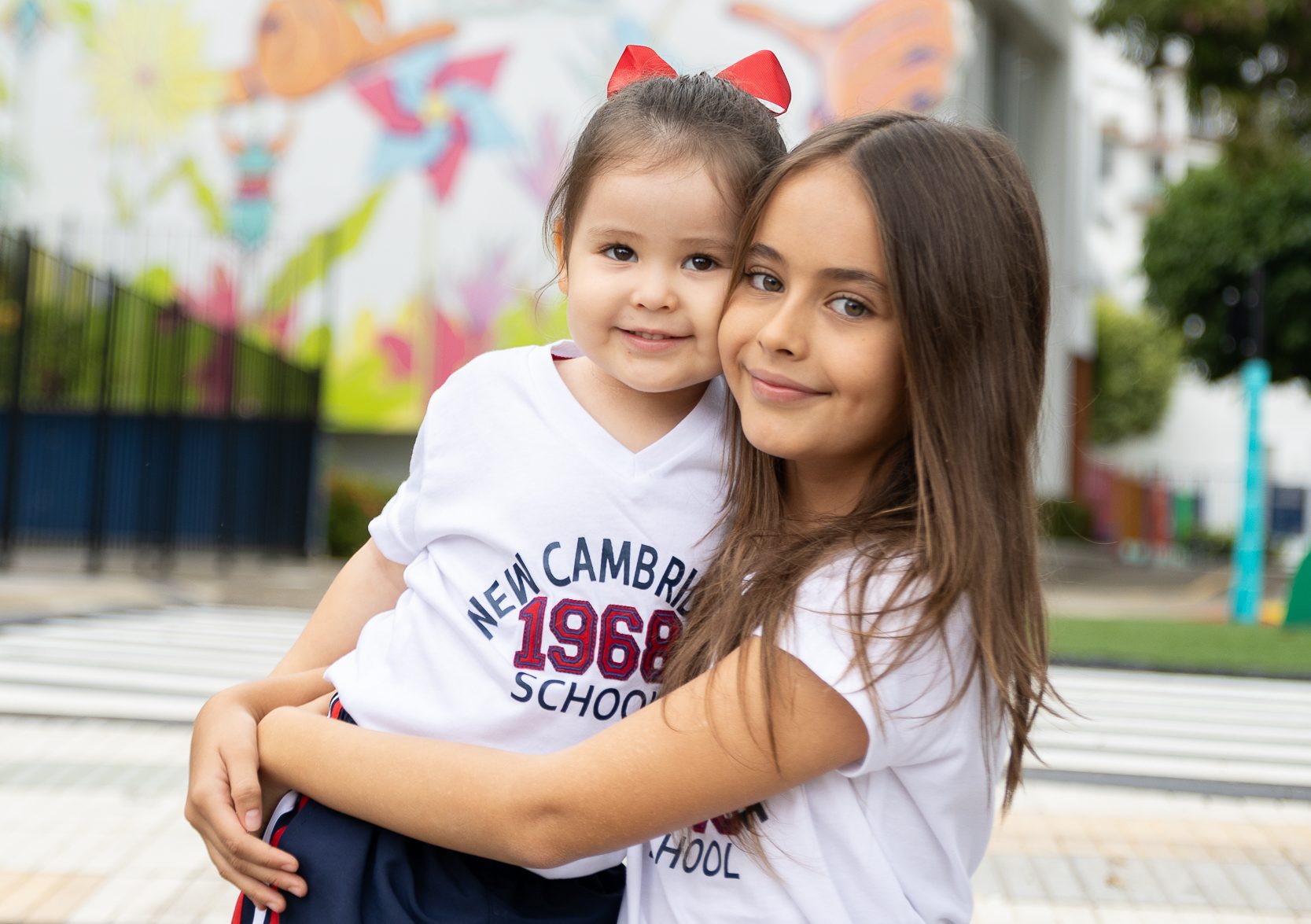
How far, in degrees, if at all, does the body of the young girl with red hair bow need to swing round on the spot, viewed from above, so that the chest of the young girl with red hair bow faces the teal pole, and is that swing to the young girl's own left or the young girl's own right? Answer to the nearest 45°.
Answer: approximately 135° to the young girl's own left

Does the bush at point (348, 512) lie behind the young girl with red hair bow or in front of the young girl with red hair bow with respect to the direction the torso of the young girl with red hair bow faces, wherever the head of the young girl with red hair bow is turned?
behind

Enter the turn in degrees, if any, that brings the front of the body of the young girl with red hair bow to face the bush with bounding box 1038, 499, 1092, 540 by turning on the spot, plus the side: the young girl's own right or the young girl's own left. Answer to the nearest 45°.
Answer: approximately 135° to the young girl's own left

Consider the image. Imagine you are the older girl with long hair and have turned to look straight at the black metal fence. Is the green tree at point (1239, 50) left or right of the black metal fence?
right

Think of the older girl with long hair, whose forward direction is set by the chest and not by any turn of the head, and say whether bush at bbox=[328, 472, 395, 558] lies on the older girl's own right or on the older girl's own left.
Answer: on the older girl's own right

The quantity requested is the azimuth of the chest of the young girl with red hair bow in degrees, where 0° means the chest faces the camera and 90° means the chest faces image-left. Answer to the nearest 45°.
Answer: approximately 0°

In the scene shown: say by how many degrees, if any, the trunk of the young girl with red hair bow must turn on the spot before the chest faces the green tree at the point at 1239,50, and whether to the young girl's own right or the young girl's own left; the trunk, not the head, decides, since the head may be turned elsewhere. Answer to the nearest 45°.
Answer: approximately 135° to the young girl's own left

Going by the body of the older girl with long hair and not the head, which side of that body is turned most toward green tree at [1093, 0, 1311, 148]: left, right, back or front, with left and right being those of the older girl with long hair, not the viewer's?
back
